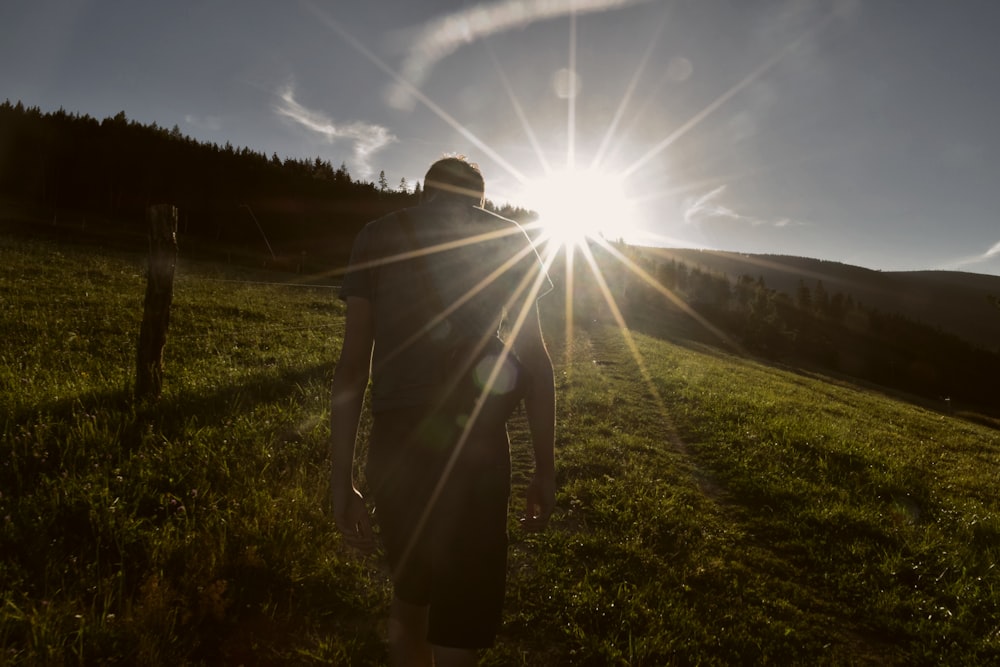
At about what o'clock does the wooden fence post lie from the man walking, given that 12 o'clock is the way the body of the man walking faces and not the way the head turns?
The wooden fence post is roughly at 11 o'clock from the man walking.

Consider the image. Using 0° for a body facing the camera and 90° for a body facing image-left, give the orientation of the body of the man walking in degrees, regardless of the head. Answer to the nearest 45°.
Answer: approximately 180°

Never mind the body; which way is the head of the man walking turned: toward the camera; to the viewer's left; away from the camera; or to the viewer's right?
away from the camera
